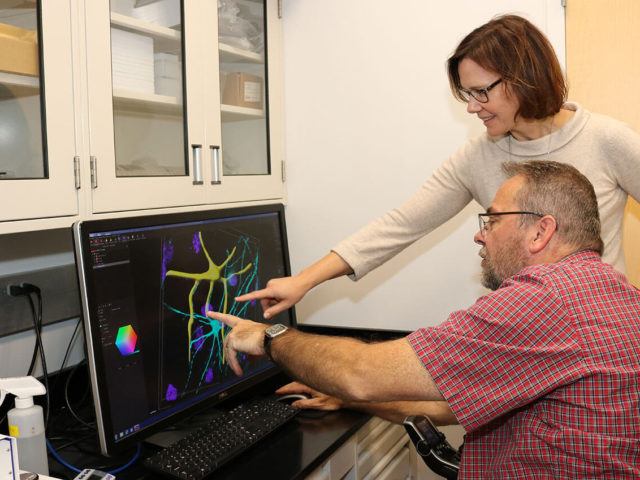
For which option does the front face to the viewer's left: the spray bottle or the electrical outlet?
the spray bottle

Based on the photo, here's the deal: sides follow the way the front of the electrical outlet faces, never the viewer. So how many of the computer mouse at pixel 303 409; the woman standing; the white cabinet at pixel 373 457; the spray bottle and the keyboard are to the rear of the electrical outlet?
0

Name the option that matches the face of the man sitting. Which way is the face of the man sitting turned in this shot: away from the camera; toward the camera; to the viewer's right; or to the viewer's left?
to the viewer's left

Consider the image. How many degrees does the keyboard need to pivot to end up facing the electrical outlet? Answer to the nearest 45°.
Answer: approximately 180°

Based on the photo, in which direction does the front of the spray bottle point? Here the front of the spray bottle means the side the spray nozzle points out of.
to the viewer's left

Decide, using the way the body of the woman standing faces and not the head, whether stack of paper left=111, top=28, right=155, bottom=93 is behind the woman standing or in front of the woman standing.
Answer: in front

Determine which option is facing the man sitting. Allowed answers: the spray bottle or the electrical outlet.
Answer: the electrical outlet

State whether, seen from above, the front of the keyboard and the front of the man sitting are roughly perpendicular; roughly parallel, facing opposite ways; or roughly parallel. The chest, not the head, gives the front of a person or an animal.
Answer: roughly parallel, facing opposite ways

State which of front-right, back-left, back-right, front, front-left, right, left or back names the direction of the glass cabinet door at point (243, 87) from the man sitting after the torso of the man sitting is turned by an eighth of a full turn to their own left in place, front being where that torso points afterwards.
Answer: front-right

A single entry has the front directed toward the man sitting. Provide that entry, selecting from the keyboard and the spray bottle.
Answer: the keyboard

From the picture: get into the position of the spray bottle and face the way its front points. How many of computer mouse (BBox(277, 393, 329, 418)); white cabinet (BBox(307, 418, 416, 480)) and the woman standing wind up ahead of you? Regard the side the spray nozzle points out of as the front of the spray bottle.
0

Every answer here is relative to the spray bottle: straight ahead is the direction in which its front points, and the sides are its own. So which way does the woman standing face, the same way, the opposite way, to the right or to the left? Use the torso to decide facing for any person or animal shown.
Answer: the same way

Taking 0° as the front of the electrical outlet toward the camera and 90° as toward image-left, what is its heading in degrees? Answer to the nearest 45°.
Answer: approximately 315°

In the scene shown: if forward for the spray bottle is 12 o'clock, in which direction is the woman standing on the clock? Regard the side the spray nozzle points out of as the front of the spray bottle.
The woman standing is roughly at 6 o'clock from the spray bottle.

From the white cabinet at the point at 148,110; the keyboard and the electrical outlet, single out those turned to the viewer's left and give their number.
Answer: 0

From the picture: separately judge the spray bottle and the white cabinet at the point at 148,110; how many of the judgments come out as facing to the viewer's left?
1

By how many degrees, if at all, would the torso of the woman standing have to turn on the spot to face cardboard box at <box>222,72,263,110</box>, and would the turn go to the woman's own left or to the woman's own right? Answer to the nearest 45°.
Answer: approximately 90° to the woman's own right
